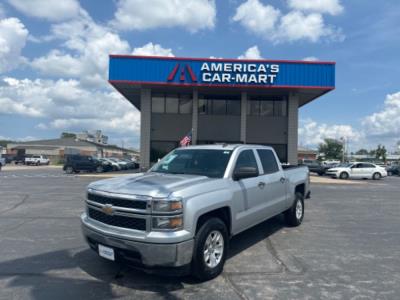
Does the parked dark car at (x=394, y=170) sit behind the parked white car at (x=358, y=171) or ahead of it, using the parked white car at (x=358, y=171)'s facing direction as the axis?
behind

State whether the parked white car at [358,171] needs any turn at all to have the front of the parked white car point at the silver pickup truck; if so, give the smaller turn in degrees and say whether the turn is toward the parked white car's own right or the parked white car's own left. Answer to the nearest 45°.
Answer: approximately 45° to the parked white car's own left

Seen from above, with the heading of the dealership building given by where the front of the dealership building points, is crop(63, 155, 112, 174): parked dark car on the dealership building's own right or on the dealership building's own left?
on the dealership building's own right

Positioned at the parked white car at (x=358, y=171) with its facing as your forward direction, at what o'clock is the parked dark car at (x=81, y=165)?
The parked dark car is roughly at 1 o'clock from the parked white car.

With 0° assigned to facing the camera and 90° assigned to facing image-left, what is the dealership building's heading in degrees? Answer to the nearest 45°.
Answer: approximately 0°

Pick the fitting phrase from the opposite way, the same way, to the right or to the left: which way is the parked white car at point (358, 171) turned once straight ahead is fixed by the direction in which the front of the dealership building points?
to the right

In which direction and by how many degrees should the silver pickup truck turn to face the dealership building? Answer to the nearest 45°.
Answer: approximately 135° to its right

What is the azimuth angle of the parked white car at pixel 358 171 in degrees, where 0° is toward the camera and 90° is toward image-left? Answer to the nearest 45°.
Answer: approximately 45°

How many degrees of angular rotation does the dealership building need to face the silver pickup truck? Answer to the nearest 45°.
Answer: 0° — it already faces it

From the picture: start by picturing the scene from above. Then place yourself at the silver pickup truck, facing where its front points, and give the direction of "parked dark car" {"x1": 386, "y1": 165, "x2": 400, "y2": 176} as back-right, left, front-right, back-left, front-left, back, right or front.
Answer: back
